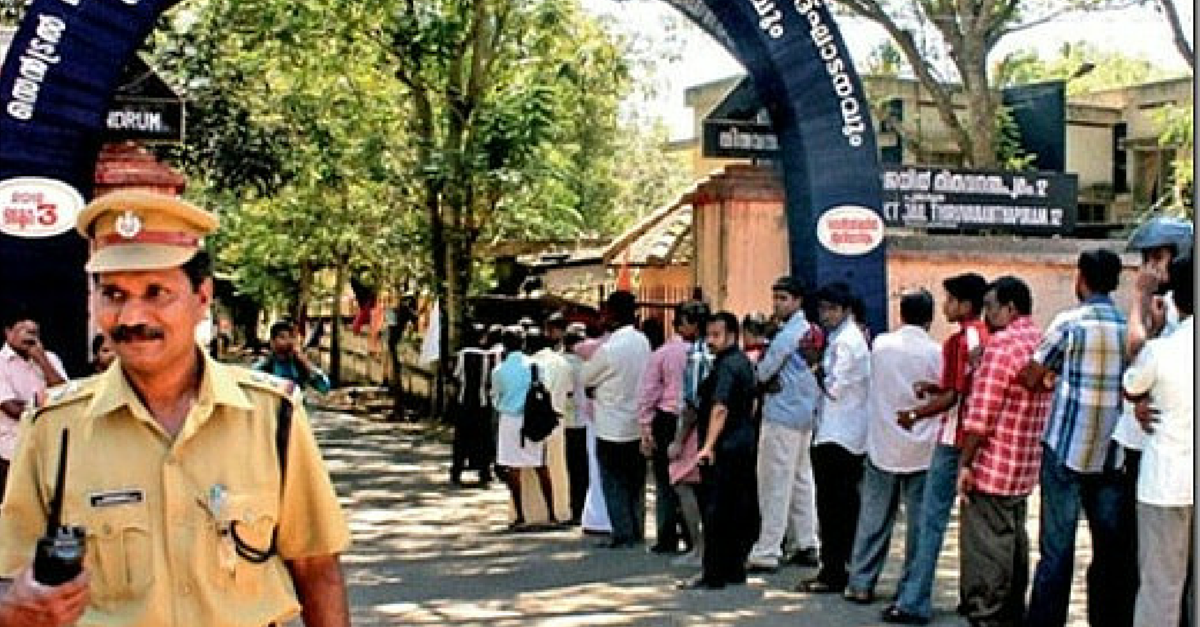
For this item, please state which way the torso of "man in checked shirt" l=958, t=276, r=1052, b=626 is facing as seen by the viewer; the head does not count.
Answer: to the viewer's left

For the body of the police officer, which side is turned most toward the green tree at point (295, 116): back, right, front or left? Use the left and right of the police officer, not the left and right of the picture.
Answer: back

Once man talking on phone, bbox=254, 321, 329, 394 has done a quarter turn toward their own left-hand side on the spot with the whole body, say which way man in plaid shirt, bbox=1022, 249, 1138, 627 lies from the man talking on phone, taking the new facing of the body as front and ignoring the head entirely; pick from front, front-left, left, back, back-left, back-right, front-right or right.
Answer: front-right

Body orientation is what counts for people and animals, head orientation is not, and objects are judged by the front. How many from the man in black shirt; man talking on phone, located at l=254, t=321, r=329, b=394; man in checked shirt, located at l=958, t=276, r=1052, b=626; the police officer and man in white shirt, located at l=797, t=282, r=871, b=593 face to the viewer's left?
3

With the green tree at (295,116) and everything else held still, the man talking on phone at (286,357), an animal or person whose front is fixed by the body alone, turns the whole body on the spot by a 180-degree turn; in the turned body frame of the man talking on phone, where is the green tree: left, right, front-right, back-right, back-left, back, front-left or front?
front

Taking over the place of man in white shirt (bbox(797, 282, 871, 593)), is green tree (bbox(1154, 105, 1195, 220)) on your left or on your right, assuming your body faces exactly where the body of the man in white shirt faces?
on your right

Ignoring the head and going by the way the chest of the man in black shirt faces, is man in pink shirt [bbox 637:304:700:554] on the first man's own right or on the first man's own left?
on the first man's own right

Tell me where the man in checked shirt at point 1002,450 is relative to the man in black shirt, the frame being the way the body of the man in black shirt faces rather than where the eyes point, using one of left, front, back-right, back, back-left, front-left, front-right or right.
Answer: back-left

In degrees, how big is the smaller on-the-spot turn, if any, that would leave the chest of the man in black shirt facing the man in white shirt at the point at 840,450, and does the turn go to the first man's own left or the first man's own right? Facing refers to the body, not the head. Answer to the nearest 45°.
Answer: approximately 180°

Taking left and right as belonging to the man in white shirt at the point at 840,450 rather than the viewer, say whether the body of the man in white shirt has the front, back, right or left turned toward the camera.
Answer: left
